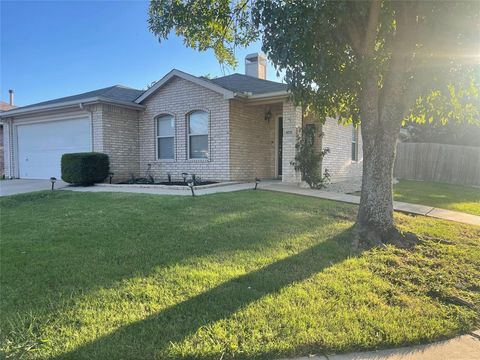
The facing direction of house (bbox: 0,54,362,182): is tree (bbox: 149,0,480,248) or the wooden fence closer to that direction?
the tree

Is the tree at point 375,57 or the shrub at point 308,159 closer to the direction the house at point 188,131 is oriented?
the tree

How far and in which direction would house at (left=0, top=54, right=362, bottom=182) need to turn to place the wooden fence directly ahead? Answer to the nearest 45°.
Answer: approximately 135° to its left

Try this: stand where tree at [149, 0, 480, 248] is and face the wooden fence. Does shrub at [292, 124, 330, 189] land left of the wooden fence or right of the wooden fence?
left

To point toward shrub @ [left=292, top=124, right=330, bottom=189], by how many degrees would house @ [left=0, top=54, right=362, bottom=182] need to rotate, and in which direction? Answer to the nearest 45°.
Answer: approximately 90° to its left

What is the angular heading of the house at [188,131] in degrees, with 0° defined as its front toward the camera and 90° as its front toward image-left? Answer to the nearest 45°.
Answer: approximately 45°

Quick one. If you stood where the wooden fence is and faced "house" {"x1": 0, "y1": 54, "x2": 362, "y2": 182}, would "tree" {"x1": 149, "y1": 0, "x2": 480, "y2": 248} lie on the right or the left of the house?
left

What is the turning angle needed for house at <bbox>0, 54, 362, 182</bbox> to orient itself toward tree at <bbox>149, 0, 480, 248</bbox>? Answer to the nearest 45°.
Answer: approximately 45° to its left
